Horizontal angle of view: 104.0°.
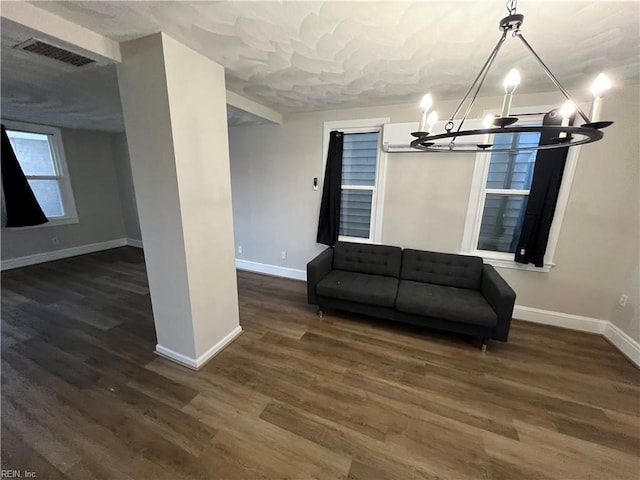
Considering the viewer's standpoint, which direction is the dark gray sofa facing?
facing the viewer

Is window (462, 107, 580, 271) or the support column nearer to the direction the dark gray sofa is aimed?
the support column

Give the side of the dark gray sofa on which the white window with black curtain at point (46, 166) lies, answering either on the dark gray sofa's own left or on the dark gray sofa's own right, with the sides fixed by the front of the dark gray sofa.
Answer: on the dark gray sofa's own right

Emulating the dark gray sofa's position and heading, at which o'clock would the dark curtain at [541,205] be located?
The dark curtain is roughly at 8 o'clock from the dark gray sofa.

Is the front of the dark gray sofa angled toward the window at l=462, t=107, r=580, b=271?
no

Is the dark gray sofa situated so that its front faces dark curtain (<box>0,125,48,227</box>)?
no

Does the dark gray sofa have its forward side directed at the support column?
no

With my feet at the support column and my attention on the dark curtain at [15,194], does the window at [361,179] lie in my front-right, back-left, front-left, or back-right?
back-right

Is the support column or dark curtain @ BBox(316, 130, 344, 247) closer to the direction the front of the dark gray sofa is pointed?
the support column

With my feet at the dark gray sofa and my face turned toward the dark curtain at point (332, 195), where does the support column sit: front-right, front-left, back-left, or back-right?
front-left

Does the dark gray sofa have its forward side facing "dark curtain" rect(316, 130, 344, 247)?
no
